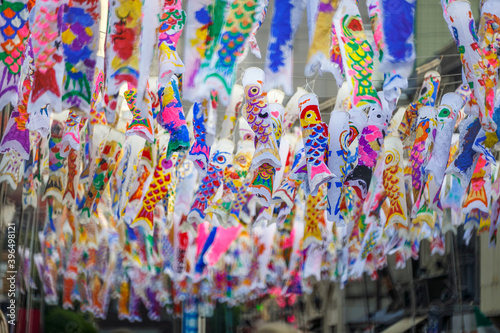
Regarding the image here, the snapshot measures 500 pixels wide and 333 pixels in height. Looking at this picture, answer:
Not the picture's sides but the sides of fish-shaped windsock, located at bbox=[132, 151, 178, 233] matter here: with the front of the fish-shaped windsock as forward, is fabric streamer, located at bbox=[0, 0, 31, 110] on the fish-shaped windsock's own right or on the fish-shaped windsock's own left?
on the fish-shaped windsock's own right
